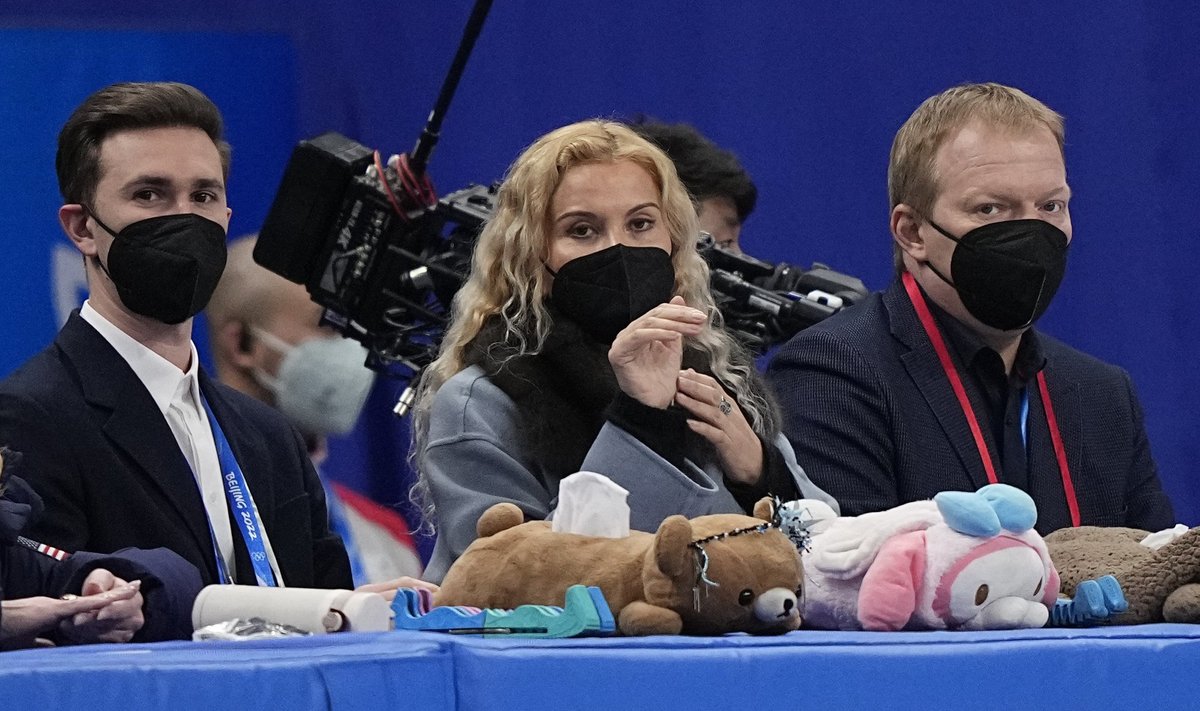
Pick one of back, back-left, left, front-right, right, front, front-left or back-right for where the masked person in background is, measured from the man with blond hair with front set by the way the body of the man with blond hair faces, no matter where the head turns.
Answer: back

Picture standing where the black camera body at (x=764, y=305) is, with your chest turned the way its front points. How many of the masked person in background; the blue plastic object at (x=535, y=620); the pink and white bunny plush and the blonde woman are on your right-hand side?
3

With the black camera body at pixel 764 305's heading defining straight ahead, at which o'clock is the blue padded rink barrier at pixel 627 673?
The blue padded rink barrier is roughly at 3 o'clock from the black camera body.

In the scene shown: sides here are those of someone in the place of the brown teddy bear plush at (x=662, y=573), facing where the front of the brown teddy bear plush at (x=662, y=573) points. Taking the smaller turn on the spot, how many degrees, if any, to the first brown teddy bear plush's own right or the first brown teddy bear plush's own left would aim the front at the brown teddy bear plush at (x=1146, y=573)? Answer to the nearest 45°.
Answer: approximately 45° to the first brown teddy bear plush's own left

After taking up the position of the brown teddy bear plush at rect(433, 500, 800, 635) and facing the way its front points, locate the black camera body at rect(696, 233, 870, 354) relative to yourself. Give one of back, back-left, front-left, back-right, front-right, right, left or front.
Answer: back-left

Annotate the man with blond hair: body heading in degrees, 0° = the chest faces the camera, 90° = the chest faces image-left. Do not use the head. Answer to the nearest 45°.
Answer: approximately 315°

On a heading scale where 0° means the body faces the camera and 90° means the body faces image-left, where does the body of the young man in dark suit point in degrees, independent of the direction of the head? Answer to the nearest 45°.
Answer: approximately 315°

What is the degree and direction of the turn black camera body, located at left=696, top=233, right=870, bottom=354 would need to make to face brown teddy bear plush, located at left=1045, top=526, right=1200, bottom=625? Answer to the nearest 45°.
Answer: approximately 90° to its right

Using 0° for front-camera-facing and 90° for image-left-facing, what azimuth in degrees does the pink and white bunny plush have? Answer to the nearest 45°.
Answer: approximately 315°

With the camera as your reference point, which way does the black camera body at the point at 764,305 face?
facing to the right of the viewer
